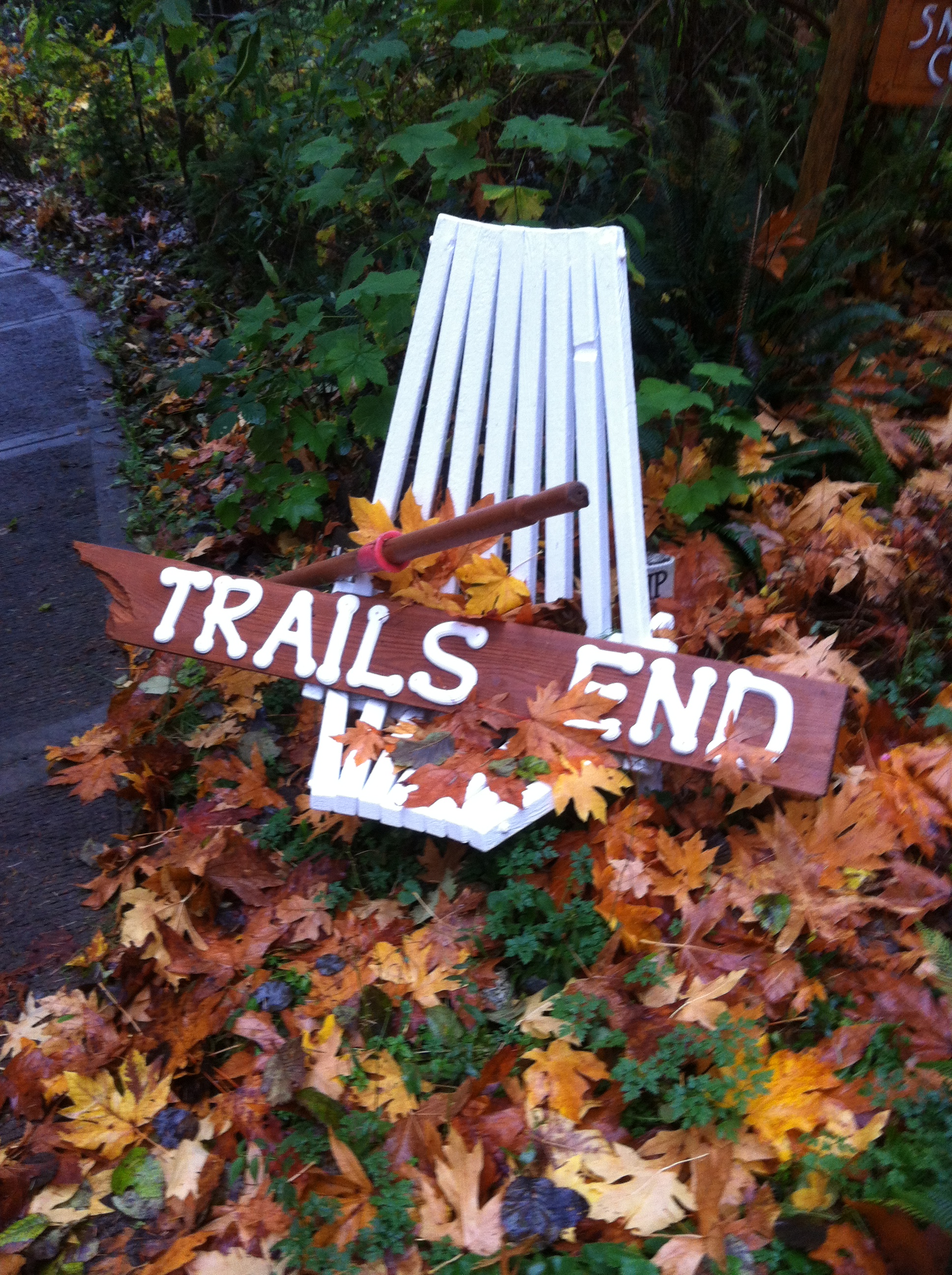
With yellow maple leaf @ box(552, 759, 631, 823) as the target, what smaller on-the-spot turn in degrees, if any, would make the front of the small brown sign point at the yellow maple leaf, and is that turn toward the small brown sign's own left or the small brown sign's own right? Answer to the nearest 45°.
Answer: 0° — it already faces it

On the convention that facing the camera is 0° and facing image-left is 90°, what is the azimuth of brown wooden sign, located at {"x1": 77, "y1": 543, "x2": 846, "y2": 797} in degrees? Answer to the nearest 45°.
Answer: approximately 0°

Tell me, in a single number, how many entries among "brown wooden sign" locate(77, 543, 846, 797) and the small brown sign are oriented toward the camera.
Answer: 2

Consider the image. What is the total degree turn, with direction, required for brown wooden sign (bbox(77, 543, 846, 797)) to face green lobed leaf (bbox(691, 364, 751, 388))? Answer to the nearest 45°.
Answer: approximately 135° to its left

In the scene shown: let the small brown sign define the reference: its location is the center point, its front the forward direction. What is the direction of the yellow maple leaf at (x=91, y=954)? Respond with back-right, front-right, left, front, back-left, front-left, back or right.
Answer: front-right
